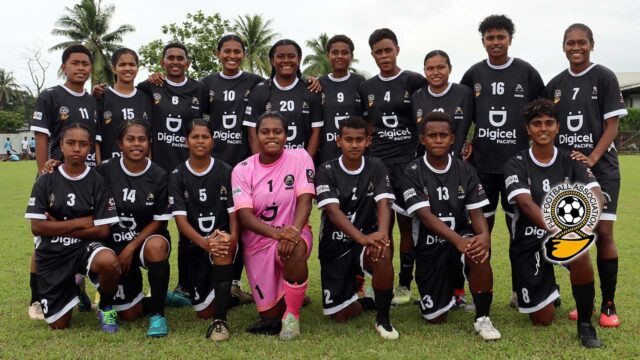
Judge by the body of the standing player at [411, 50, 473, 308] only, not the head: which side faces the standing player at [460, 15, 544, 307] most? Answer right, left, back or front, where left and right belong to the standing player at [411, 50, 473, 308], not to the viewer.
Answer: left

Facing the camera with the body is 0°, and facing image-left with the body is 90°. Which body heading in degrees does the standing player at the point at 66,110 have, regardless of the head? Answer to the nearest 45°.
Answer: approximately 315°

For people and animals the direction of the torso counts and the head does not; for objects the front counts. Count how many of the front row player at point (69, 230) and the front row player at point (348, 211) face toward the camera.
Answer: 2

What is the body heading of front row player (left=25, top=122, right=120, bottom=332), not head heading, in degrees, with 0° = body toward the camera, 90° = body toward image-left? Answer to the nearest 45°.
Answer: approximately 0°

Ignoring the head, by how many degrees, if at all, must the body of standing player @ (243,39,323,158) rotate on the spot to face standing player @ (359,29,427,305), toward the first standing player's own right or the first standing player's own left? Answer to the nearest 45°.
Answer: approximately 90° to the first standing player's own left
